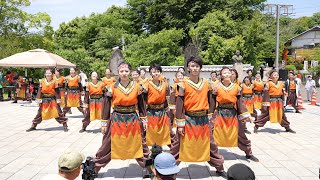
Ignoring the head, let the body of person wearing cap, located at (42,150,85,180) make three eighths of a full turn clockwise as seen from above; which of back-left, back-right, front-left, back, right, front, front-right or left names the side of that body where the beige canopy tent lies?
back

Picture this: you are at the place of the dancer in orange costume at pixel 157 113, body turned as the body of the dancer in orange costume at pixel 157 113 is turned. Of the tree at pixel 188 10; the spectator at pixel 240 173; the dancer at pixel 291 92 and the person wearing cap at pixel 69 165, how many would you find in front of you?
2

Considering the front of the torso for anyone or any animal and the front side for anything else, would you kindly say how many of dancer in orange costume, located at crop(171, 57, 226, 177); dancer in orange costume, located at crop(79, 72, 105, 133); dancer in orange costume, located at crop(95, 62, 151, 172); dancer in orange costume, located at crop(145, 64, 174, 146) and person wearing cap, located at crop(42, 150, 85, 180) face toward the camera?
4

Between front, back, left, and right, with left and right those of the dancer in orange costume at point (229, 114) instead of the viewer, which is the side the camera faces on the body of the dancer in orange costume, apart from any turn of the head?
front

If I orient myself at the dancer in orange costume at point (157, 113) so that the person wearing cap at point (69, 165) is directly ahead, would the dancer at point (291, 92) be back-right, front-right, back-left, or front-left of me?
back-left

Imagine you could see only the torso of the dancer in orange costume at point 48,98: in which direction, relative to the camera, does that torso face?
toward the camera

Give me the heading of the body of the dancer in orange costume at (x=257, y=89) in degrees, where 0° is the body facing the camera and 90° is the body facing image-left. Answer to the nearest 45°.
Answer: approximately 0°

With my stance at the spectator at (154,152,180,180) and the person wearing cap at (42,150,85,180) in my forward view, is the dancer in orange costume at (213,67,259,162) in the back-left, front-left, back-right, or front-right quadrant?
back-right

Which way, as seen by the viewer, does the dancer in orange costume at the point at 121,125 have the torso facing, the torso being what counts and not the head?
toward the camera

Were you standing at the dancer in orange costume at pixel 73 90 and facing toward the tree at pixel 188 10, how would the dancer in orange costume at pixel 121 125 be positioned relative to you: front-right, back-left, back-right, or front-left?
back-right

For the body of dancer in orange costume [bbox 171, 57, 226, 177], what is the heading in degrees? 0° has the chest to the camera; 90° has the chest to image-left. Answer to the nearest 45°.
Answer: approximately 0°

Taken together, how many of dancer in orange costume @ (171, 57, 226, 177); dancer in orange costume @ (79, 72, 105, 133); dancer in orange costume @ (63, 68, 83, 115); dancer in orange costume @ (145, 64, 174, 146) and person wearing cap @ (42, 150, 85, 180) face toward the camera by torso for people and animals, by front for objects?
4

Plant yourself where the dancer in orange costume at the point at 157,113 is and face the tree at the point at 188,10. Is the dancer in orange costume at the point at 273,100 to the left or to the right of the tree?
right
